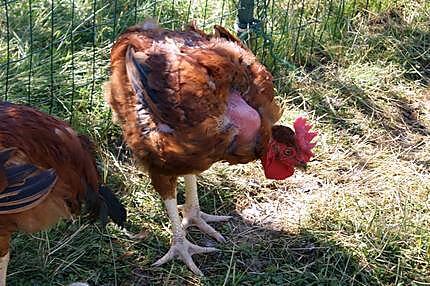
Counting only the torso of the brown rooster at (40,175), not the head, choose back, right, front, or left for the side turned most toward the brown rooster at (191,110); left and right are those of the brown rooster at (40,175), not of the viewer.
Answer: back

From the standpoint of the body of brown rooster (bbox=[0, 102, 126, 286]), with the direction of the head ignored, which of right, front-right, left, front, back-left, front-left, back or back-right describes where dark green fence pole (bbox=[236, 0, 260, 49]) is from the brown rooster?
back-right

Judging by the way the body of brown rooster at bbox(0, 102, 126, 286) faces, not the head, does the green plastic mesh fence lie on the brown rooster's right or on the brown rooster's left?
on the brown rooster's right

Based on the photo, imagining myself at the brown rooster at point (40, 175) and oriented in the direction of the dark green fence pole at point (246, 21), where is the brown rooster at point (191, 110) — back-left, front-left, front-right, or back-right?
front-right

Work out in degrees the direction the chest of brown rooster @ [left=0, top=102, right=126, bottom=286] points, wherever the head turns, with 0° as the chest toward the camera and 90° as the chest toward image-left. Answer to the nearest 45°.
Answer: approximately 90°
